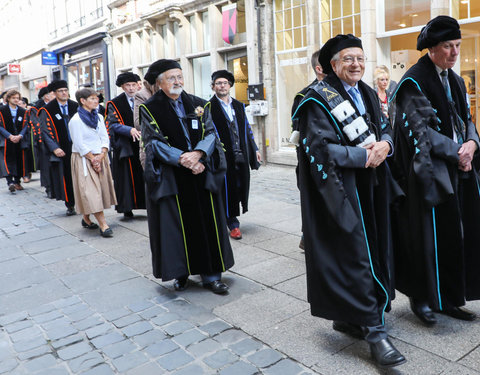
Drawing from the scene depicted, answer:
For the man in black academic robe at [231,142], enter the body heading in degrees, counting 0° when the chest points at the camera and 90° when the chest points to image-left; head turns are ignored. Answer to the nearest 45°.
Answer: approximately 0°

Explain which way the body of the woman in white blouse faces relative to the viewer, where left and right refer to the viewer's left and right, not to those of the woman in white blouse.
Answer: facing the viewer and to the right of the viewer

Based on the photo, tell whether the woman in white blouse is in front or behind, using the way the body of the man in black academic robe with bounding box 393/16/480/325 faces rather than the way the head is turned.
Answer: behind

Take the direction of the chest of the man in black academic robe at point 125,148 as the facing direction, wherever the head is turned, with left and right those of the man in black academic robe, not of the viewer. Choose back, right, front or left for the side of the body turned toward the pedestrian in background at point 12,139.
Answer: back

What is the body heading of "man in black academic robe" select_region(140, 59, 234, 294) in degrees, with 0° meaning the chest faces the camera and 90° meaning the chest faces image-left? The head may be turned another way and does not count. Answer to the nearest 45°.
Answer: approximately 315°

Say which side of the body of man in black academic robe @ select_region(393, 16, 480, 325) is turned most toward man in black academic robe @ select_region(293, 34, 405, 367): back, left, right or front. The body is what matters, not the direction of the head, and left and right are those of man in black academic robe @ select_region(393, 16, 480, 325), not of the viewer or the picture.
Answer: right

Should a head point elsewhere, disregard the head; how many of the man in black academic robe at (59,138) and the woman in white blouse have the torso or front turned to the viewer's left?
0

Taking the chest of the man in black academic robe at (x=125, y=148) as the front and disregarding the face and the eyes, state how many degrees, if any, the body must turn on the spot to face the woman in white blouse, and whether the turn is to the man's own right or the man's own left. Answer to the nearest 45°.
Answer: approximately 90° to the man's own right

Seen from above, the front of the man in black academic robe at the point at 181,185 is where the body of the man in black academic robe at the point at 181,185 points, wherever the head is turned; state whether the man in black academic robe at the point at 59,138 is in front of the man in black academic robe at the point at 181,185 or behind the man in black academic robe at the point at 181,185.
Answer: behind

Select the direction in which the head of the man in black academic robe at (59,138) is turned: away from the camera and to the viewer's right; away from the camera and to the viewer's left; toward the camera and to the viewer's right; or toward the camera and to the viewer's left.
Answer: toward the camera and to the viewer's right

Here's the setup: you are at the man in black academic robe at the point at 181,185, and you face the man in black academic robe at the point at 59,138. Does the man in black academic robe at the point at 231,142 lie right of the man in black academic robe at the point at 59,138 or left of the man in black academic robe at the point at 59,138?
right

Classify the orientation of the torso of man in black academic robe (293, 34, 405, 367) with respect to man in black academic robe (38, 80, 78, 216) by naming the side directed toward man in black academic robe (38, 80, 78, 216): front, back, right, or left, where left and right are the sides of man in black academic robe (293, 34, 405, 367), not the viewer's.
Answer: back

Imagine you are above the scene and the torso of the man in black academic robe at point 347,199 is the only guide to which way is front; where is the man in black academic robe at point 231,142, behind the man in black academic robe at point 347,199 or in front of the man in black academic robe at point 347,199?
behind

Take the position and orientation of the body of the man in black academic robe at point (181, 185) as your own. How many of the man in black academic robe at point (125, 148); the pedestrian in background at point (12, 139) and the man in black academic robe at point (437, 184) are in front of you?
1
